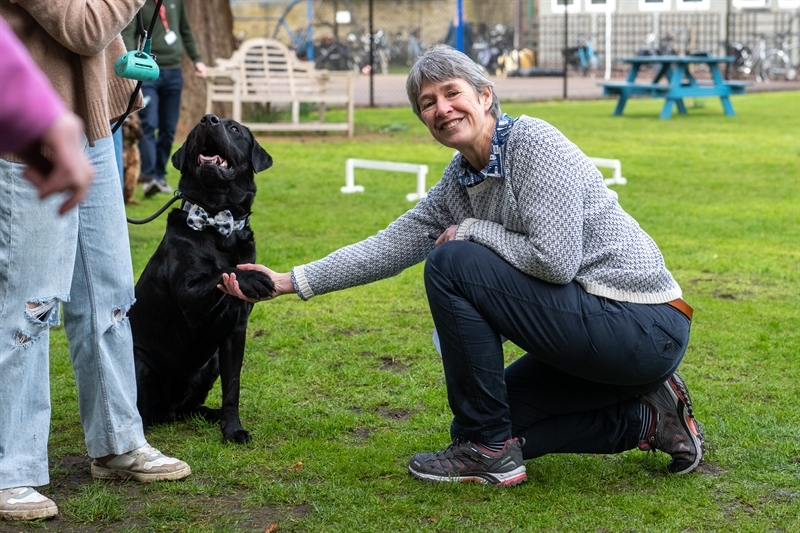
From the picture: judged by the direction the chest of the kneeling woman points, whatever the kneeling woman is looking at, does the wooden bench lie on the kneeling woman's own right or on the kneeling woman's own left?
on the kneeling woman's own right

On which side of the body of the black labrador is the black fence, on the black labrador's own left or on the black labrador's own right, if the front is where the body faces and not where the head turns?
on the black labrador's own left

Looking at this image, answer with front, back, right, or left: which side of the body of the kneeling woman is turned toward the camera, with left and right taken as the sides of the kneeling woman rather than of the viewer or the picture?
left

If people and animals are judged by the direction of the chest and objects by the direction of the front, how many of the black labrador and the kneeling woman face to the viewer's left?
1

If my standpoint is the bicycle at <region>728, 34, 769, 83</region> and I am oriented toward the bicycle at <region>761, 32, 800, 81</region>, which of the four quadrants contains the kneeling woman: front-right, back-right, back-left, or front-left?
back-right

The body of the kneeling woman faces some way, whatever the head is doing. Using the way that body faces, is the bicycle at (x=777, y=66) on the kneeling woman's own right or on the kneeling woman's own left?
on the kneeling woman's own right

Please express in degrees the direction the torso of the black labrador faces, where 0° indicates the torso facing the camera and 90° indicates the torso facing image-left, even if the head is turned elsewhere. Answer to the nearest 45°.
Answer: approximately 315°
